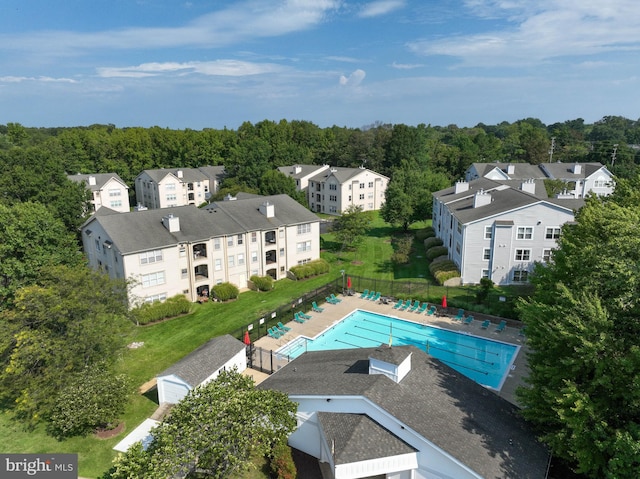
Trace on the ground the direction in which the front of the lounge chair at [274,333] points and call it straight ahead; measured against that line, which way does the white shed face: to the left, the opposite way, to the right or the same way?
to the right

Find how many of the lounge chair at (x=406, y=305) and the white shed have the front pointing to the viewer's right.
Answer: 0

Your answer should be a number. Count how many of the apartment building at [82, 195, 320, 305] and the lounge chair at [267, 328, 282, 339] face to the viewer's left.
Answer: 0

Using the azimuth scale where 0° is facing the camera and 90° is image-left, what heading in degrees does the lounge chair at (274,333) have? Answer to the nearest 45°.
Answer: approximately 315°

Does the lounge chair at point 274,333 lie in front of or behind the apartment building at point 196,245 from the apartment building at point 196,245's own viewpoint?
in front

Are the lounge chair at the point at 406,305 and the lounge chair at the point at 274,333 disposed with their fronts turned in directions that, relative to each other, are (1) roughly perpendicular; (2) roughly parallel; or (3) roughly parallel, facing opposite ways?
roughly perpendicular

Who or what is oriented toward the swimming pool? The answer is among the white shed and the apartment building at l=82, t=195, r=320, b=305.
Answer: the apartment building

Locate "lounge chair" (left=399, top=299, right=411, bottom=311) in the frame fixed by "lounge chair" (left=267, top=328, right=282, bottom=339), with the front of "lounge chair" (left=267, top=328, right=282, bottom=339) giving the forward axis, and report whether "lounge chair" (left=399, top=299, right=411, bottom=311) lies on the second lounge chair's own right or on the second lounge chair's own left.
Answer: on the second lounge chair's own left

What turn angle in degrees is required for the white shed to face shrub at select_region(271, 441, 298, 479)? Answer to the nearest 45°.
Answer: approximately 45° to its left

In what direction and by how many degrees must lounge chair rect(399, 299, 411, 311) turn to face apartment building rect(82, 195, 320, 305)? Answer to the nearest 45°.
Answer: approximately 45° to its right

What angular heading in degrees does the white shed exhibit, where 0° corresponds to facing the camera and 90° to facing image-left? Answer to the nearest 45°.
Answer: approximately 45°
